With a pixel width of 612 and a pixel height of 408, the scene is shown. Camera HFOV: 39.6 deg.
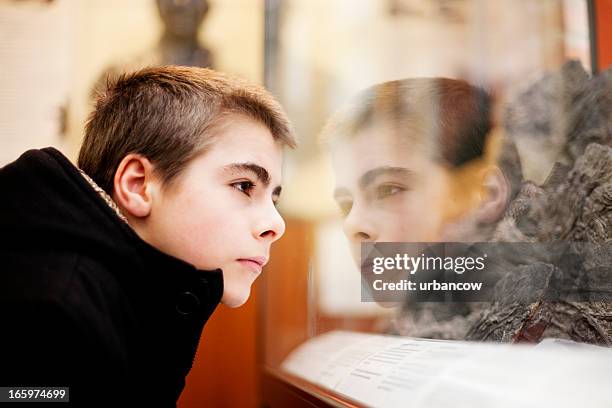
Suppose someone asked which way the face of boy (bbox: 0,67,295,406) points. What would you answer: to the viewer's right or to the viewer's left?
to the viewer's right

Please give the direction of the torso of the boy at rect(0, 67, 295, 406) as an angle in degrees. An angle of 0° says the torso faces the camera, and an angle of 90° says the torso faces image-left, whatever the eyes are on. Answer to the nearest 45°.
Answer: approximately 270°
